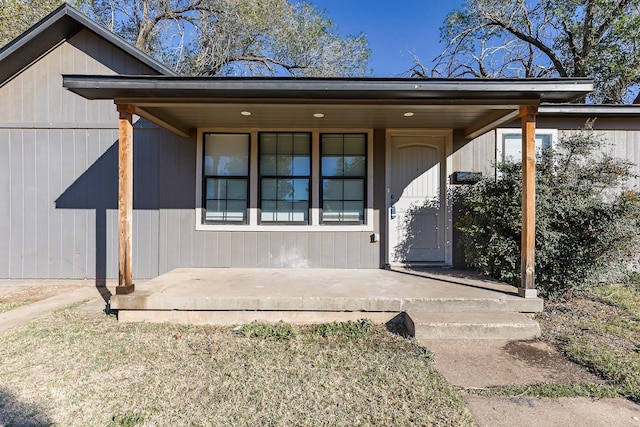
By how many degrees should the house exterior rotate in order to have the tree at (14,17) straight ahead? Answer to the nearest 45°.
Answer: approximately 135° to its right

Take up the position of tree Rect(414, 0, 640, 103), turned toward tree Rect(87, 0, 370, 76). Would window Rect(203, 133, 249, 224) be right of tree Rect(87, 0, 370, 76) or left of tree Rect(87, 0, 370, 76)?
left

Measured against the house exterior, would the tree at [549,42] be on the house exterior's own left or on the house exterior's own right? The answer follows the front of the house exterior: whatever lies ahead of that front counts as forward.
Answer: on the house exterior's own left

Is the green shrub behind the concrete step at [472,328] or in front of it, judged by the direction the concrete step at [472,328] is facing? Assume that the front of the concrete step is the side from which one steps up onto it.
behind

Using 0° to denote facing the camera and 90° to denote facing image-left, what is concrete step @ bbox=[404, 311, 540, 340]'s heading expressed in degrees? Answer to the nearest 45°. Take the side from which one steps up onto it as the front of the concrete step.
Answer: approximately 0°

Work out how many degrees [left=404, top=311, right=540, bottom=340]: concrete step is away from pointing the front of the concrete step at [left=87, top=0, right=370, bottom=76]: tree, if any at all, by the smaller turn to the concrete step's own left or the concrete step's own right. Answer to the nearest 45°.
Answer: approximately 135° to the concrete step's own right

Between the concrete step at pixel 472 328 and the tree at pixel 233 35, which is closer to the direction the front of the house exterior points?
the concrete step

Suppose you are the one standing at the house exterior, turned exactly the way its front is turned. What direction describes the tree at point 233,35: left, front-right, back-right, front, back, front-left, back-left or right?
back

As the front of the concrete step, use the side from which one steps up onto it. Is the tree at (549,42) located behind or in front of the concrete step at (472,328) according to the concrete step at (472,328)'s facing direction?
behind
